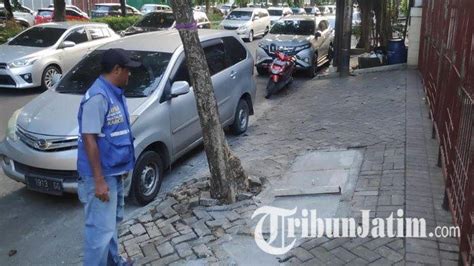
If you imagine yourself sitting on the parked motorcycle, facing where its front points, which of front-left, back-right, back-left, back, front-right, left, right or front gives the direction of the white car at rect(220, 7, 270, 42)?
back-right

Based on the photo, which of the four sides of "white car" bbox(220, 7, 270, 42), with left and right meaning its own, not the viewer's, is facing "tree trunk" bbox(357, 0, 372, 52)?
left

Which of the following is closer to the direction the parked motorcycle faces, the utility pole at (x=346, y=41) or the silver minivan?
the silver minivan

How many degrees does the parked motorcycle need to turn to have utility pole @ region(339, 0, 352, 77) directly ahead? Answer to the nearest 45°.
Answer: approximately 180°

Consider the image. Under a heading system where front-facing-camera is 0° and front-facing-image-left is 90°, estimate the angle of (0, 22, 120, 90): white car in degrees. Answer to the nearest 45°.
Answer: approximately 45°

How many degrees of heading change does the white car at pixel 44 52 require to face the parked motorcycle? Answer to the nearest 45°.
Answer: approximately 90° to its left

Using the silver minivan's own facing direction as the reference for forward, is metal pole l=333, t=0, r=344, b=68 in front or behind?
behind

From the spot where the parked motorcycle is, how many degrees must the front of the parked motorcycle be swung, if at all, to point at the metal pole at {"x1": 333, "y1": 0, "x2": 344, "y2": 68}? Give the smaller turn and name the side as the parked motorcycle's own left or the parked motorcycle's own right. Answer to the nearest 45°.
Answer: approximately 180°

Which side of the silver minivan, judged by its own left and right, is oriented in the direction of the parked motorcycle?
back

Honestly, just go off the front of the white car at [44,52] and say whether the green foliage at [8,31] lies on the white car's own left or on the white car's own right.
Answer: on the white car's own right

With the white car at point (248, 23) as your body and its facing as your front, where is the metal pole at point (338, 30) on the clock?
The metal pole is roughly at 10 o'clock from the white car.

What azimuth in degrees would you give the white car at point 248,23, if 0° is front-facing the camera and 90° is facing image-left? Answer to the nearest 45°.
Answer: approximately 45°
